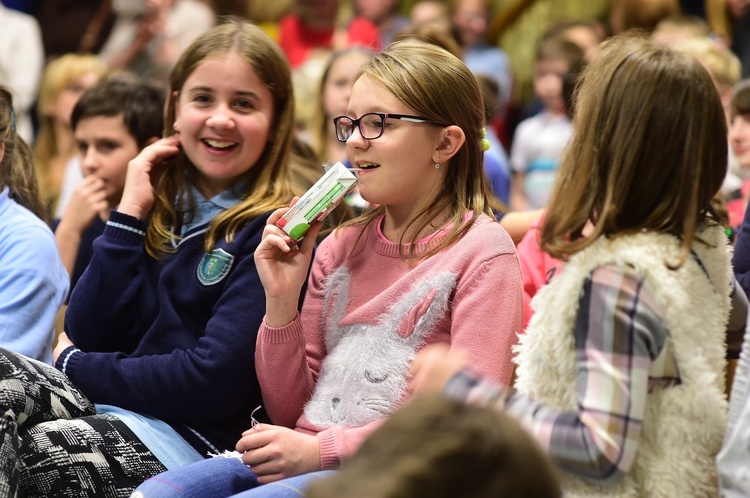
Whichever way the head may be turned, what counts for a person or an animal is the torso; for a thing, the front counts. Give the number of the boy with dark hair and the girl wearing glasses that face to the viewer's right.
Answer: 0

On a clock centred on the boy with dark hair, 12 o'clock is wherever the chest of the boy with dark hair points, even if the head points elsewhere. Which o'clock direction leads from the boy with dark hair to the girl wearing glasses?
The girl wearing glasses is roughly at 10 o'clock from the boy with dark hair.

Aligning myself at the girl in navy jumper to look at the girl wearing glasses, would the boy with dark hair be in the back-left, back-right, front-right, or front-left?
back-left

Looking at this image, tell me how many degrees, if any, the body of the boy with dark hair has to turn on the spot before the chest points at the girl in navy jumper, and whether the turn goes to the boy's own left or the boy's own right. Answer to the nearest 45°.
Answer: approximately 45° to the boy's own left

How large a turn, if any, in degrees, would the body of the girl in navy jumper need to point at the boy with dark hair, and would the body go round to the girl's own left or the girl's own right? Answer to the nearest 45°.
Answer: approximately 135° to the girl's own right

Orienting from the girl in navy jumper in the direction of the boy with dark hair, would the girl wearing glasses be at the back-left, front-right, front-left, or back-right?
back-right

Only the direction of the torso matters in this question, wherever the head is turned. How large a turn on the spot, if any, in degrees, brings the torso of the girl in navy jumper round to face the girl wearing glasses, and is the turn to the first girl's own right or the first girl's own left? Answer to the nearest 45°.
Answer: approximately 90° to the first girl's own left

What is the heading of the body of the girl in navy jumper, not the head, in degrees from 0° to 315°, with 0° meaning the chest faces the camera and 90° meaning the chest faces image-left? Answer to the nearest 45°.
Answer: approximately 45°

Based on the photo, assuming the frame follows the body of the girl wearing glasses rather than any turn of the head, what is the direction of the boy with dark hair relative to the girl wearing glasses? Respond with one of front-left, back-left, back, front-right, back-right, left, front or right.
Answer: right

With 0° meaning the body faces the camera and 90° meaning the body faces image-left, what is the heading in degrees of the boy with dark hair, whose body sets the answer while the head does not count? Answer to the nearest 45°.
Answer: approximately 45°

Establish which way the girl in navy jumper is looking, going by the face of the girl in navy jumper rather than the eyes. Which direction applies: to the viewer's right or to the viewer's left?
to the viewer's right

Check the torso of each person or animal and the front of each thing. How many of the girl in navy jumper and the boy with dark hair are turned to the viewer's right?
0
